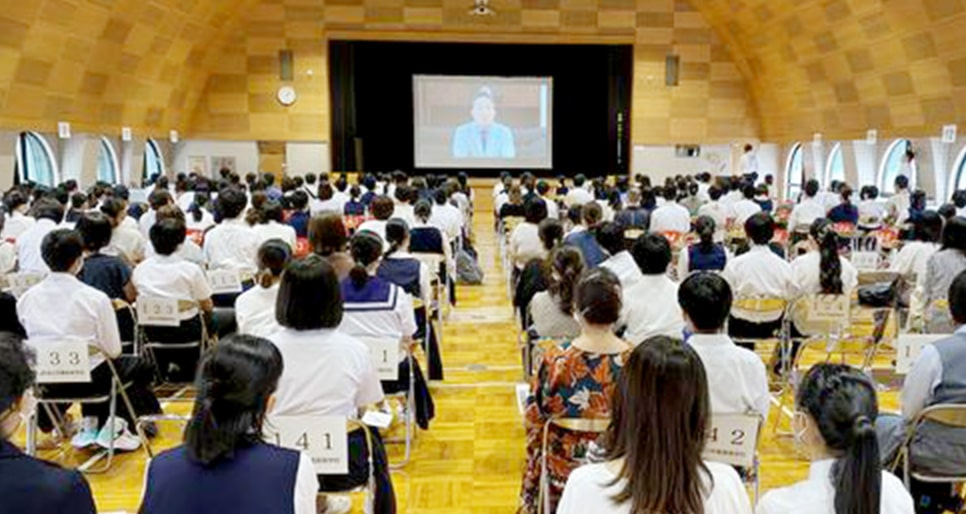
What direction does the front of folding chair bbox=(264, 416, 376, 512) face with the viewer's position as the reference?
facing away from the viewer

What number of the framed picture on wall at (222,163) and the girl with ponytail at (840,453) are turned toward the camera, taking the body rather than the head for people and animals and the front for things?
1

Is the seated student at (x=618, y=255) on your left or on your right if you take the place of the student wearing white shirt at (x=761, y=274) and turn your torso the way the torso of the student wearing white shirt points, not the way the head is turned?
on your left

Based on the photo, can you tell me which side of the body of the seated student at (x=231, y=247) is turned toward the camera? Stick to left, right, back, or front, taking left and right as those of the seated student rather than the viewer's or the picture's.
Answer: back

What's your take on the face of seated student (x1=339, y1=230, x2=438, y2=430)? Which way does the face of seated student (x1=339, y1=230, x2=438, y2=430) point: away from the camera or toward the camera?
away from the camera

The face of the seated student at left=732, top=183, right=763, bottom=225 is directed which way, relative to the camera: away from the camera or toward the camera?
away from the camera

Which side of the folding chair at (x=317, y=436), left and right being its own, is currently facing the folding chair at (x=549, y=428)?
right

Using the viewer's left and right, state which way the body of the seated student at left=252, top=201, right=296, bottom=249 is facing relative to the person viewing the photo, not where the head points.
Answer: facing away from the viewer

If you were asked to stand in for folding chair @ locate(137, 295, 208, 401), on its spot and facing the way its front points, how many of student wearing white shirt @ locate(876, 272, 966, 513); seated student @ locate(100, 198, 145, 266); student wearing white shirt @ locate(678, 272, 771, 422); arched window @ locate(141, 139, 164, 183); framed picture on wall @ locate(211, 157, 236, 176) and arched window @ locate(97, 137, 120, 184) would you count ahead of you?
4

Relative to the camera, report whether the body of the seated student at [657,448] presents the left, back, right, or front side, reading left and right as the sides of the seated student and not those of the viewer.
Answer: back

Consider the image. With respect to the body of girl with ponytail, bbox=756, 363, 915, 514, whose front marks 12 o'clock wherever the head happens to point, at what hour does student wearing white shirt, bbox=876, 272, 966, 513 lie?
The student wearing white shirt is roughly at 2 o'clock from the girl with ponytail.

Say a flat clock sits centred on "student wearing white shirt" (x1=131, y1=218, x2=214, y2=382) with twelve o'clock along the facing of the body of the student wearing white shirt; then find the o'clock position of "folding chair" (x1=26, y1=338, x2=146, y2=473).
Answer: The folding chair is roughly at 7 o'clock from the student wearing white shirt.

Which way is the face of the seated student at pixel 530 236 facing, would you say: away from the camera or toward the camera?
away from the camera

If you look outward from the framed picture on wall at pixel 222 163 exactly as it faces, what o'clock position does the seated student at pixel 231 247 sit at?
The seated student is roughly at 12 o'clock from the framed picture on wall.

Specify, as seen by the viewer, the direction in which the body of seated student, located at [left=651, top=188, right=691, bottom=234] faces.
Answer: away from the camera

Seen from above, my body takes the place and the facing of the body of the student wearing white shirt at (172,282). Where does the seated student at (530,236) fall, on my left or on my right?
on my right
